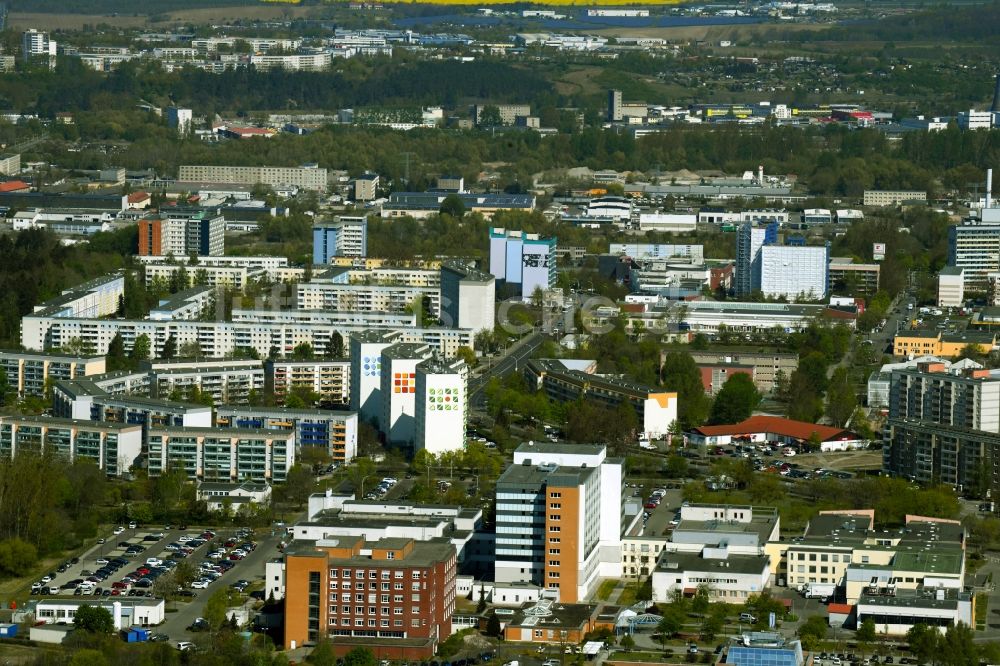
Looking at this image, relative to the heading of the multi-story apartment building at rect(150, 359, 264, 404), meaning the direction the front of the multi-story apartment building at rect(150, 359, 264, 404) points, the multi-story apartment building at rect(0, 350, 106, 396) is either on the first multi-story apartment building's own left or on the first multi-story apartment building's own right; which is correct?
on the first multi-story apartment building's own right

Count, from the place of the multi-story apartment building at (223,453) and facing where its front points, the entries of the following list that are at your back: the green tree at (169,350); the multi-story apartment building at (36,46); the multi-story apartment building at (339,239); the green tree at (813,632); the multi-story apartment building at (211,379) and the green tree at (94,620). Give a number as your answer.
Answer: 4

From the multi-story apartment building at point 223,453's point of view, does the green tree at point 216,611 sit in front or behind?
in front

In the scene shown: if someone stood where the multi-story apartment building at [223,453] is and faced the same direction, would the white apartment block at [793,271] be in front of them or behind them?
behind

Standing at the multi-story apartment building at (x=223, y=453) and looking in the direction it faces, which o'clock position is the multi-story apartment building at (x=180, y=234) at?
the multi-story apartment building at (x=180, y=234) is roughly at 6 o'clock from the multi-story apartment building at (x=223, y=453).

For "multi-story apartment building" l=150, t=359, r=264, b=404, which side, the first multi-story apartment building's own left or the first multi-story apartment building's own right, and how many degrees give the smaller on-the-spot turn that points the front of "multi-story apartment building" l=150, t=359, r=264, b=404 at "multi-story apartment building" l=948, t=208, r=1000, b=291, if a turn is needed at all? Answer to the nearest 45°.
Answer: approximately 135° to the first multi-story apartment building's own left

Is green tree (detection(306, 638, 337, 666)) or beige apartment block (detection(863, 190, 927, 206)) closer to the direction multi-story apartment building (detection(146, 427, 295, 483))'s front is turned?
the green tree

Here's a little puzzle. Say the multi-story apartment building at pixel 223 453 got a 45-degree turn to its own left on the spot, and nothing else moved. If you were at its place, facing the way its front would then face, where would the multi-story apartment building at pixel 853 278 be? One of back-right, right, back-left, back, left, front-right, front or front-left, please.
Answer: left

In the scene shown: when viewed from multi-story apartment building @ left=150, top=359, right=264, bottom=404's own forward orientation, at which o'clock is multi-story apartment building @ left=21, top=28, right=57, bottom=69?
multi-story apartment building @ left=21, top=28, right=57, bottom=69 is roughly at 6 o'clock from multi-story apartment building @ left=150, top=359, right=264, bottom=404.

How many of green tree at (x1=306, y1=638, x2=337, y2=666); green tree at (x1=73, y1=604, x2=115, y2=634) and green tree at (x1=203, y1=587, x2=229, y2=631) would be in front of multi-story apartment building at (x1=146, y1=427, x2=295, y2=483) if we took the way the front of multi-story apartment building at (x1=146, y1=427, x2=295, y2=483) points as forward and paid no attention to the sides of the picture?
3

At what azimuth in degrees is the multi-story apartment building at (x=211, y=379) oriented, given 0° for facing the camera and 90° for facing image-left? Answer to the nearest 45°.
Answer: approximately 0°

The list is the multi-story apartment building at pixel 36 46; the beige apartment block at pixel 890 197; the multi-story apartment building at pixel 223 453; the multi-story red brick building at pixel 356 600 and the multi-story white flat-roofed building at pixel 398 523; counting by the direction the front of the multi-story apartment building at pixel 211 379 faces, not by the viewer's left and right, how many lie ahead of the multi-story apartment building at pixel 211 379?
3

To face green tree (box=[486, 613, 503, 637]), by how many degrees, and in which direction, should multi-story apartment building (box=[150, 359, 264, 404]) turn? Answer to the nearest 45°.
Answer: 0° — it already faces it

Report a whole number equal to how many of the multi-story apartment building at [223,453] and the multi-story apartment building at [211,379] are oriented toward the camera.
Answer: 2

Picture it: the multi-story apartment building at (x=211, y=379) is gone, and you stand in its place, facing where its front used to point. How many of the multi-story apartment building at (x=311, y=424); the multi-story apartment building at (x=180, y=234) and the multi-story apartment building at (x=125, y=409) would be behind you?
1

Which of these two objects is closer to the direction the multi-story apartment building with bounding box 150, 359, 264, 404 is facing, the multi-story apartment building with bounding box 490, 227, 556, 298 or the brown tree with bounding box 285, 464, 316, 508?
the brown tree

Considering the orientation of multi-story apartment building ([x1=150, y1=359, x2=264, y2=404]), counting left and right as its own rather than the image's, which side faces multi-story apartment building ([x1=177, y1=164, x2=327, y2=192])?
back

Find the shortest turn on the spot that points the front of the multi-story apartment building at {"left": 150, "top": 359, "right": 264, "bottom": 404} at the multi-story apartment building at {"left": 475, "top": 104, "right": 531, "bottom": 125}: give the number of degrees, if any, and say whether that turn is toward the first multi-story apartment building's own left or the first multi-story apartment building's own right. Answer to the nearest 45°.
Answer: approximately 180°

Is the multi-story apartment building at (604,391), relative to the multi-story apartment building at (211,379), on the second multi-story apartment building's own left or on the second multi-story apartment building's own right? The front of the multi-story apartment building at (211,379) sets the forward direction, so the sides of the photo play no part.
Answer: on the second multi-story apartment building's own left
